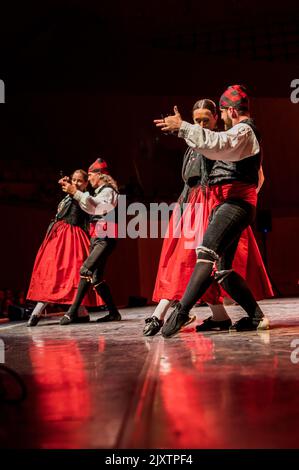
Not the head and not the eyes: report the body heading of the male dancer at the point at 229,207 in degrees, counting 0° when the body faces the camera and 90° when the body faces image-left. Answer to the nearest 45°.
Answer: approximately 90°

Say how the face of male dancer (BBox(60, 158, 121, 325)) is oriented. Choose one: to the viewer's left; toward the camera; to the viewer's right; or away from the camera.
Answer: to the viewer's left

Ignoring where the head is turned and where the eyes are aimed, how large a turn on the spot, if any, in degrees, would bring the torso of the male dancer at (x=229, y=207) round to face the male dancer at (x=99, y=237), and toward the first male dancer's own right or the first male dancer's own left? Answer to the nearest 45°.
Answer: approximately 45° to the first male dancer's own right

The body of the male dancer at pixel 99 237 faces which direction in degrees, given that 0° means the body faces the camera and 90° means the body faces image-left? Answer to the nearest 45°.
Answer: approximately 90°

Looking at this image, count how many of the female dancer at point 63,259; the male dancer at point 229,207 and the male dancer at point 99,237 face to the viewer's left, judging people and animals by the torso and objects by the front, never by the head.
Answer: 2
